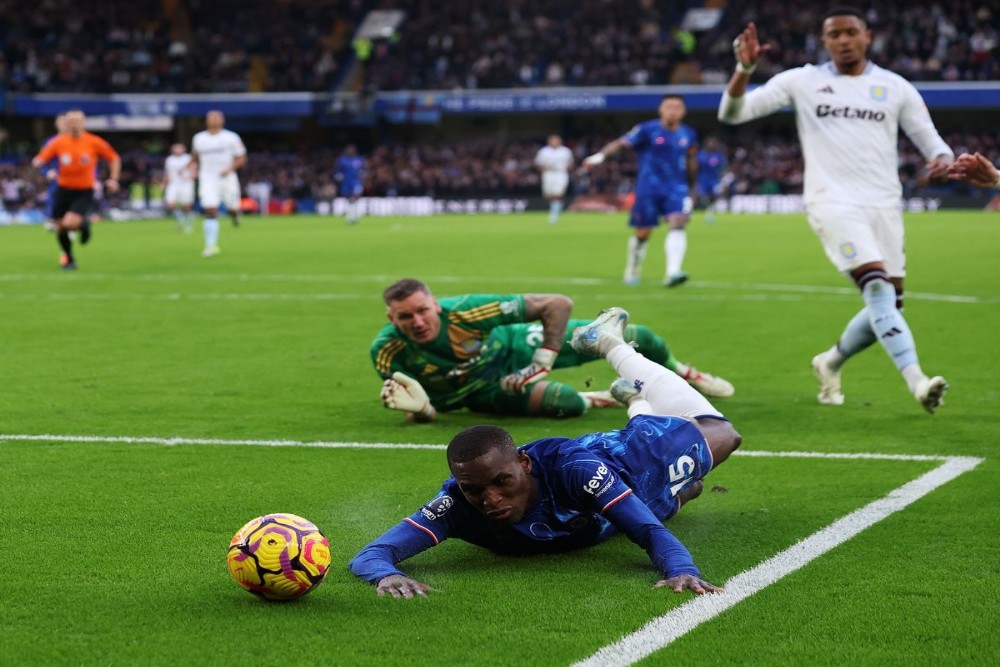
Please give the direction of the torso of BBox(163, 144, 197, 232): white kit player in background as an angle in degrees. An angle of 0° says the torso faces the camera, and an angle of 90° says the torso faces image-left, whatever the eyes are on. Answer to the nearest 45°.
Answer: approximately 0°

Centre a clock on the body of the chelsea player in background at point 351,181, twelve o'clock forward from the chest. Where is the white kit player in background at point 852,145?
The white kit player in background is roughly at 12 o'clock from the chelsea player in background.

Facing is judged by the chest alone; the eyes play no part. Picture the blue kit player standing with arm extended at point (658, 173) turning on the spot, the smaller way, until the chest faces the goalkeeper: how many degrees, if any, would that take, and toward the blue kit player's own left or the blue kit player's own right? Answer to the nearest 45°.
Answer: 0° — they already face them

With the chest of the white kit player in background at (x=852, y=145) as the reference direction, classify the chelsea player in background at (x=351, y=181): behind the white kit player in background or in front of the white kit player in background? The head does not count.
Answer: behind
